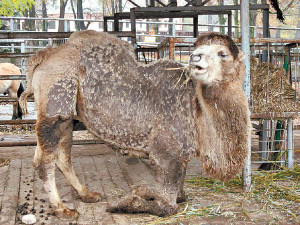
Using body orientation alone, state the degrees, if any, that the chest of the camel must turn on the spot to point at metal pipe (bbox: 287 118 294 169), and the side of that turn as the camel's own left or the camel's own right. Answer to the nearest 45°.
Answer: approximately 45° to the camel's own left

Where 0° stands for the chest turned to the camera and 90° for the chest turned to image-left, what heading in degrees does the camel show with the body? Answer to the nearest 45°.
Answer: approximately 270°

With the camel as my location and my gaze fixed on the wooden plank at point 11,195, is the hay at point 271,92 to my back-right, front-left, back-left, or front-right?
back-right

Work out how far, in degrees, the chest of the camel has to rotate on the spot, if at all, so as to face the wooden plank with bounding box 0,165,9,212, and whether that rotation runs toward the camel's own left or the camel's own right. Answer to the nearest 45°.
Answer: approximately 135° to the camel's own left

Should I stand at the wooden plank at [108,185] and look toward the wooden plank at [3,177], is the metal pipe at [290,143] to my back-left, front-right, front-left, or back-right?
back-right

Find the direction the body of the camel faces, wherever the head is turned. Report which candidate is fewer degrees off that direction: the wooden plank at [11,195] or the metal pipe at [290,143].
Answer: the metal pipe

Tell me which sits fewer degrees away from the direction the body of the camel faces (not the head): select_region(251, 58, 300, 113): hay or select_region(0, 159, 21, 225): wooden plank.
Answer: the hay

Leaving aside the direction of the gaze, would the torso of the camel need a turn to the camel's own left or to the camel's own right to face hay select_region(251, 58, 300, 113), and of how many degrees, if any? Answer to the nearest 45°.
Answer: approximately 45° to the camel's own left
